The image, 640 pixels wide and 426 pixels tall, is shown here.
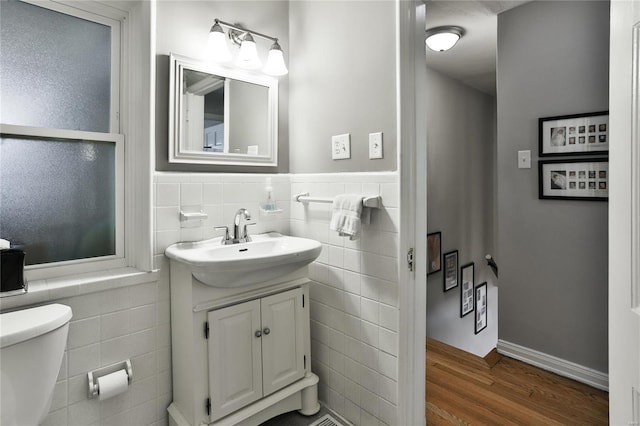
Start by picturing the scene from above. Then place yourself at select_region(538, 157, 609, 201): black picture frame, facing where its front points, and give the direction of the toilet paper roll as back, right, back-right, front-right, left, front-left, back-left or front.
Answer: front

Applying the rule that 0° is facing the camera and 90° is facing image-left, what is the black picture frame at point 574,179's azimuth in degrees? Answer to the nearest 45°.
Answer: approximately 45°

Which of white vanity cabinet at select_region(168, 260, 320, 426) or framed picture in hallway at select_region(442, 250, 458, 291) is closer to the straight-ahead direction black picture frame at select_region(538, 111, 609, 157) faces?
the white vanity cabinet

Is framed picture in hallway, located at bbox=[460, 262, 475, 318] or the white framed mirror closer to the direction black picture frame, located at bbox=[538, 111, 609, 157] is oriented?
the white framed mirror

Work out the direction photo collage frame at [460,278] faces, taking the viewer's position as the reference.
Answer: facing the viewer and to the right of the viewer

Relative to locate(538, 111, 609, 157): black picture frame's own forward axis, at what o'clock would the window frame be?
The window frame is roughly at 12 o'clock from the black picture frame.

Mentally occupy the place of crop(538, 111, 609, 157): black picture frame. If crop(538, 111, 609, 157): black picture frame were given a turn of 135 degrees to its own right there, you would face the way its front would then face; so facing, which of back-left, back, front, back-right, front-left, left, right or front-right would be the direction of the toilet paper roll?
back-left
